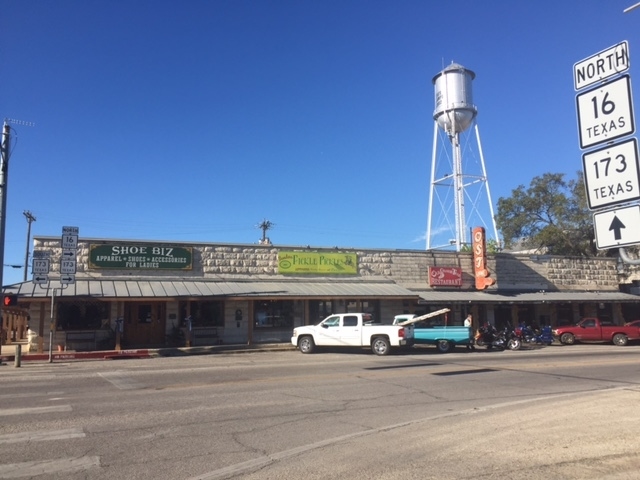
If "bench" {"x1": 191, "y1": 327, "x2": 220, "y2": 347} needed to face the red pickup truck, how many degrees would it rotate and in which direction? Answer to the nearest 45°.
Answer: approximately 90° to its left

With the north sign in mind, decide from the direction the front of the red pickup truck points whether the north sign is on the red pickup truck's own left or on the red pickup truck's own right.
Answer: on the red pickup truck's own left

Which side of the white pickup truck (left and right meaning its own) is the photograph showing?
left

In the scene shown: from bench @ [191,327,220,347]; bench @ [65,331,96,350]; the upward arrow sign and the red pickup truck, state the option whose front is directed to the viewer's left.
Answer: the red pickup truck

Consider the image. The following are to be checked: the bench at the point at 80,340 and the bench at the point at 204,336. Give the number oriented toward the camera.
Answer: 2

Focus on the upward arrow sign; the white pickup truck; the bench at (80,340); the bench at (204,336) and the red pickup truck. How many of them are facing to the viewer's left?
2

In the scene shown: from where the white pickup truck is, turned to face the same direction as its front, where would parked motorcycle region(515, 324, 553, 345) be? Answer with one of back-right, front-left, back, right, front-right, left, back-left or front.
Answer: back-right

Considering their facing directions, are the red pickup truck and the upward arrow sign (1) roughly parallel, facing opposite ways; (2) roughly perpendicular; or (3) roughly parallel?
roughly perpendicular

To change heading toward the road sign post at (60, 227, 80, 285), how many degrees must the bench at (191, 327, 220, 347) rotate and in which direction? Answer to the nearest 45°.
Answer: approximately 45° to its right

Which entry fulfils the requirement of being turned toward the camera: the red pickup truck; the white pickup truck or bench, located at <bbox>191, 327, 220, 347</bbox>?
the bench

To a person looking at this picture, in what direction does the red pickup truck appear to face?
facing to the left of the viewer

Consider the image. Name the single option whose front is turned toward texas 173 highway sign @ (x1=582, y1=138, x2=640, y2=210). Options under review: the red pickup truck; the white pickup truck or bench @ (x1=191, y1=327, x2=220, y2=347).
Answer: the bench

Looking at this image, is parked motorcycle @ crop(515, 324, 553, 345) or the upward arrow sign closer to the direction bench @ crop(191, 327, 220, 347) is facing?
the upward arrow sign

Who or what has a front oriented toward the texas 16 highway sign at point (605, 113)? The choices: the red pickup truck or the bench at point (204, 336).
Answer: the bench
